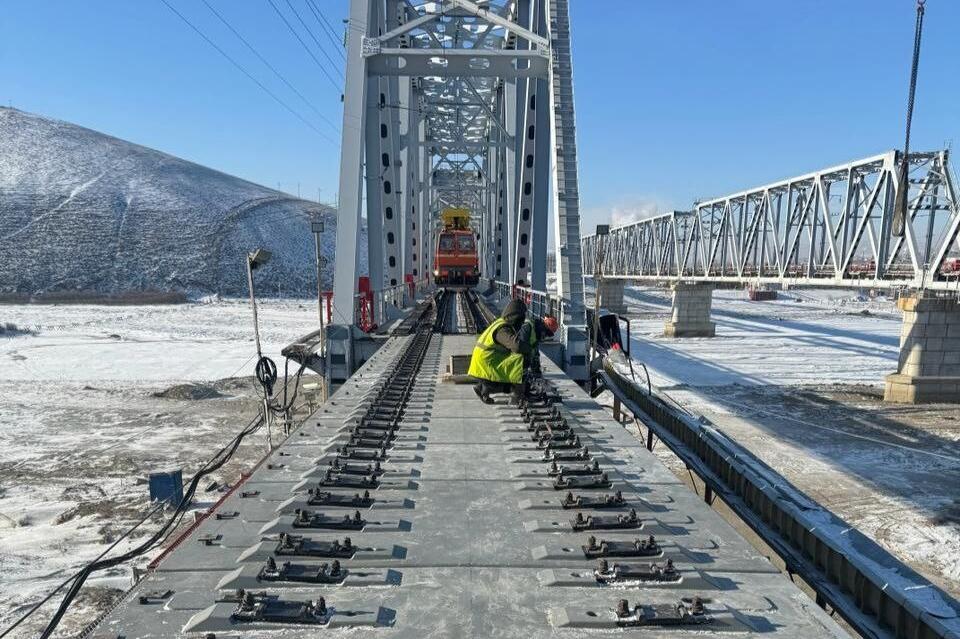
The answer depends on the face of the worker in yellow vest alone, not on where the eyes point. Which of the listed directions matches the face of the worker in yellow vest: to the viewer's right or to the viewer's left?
to the viewer's right

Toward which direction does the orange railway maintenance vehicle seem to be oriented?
toward the camera

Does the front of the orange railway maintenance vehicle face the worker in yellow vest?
yes

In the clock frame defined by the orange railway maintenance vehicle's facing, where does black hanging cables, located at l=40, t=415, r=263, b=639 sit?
The black hanging cables is roughly at 12 o'clock from the orange railway maintenance vehicle.
